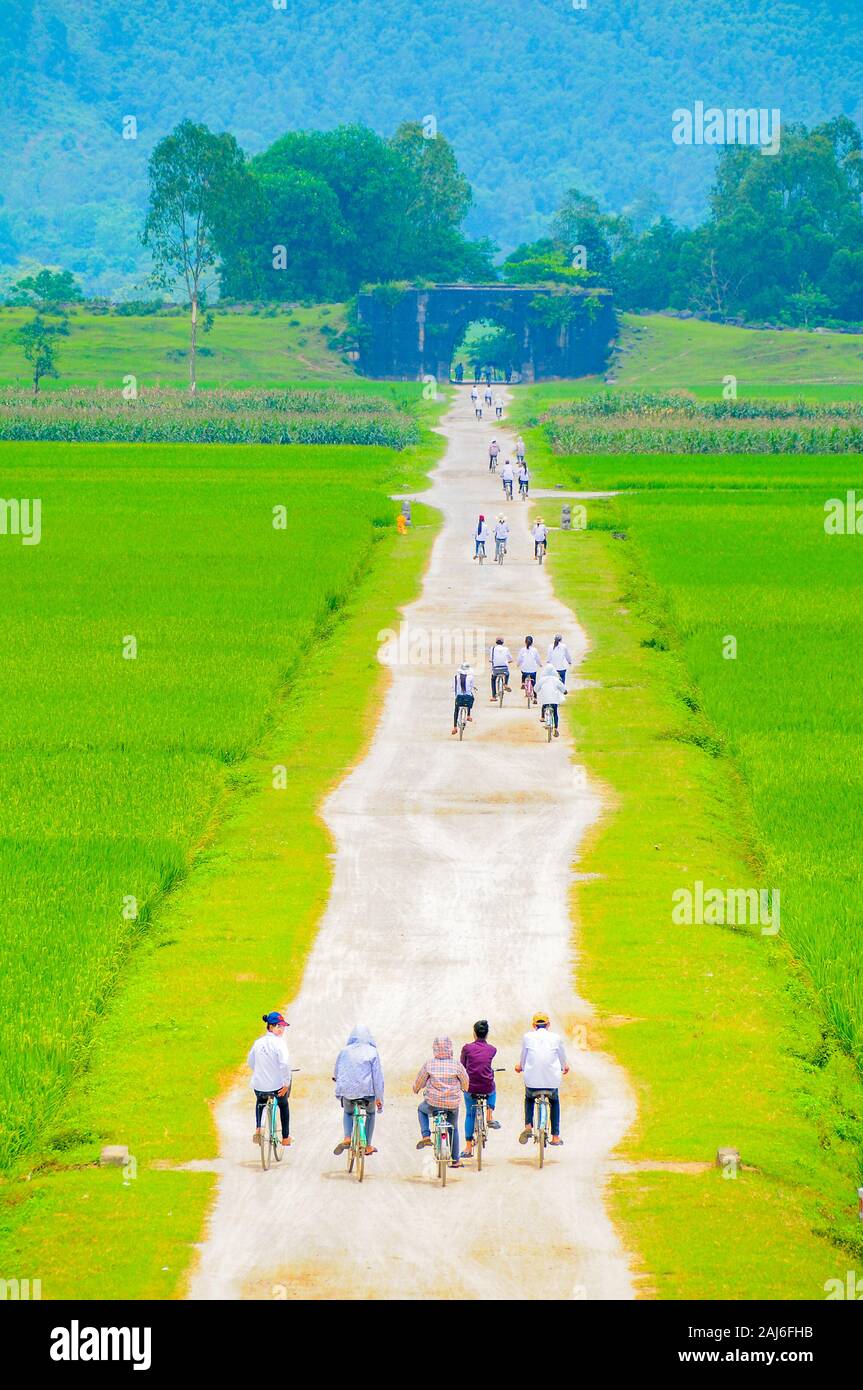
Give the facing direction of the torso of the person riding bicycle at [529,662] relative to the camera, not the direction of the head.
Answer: away from the camera

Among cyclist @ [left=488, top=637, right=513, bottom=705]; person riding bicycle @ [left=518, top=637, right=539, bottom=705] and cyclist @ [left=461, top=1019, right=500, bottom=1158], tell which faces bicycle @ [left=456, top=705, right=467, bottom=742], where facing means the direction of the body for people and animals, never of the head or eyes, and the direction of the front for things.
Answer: cyclist @ [left=461, top=1019, right=500, bottom=1158]

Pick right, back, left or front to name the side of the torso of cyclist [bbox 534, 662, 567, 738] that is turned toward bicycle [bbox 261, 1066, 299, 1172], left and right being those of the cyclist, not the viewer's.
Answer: back

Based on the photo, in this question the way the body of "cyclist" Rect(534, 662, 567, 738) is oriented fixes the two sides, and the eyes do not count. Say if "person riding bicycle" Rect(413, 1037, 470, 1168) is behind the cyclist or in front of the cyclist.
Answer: behind

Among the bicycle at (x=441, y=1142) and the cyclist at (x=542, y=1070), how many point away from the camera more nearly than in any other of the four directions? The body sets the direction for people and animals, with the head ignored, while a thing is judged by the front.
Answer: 2

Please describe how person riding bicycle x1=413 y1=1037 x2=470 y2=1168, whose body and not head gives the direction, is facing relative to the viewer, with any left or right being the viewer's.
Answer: facing away from the viewer

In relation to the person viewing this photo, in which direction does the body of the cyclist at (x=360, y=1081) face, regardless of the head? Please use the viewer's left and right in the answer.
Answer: facing away from the viewer

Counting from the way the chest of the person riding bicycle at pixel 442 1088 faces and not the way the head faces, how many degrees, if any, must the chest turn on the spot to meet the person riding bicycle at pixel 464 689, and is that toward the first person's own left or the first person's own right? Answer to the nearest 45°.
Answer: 0° — they already face them

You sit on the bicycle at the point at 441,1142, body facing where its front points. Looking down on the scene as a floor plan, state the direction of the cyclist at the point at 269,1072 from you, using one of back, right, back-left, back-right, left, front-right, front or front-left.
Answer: left

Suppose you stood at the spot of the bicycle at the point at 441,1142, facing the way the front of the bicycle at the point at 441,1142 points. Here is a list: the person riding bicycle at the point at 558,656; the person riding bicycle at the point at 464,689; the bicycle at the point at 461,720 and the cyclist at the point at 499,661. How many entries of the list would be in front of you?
4

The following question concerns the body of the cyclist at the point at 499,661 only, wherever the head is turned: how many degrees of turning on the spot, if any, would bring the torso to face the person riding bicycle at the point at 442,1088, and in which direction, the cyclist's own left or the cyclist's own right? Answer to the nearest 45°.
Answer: approximately 180°

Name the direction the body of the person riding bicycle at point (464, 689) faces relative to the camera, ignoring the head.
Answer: away from the camera

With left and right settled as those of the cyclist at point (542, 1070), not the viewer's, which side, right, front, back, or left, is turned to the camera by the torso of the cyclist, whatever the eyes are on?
back
